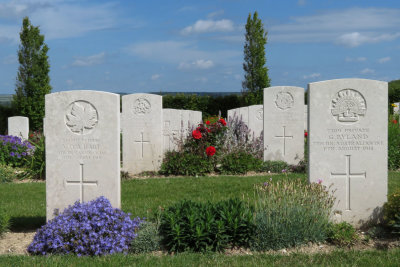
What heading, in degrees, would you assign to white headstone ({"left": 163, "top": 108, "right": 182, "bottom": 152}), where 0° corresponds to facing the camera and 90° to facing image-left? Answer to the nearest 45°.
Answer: approximately 0°

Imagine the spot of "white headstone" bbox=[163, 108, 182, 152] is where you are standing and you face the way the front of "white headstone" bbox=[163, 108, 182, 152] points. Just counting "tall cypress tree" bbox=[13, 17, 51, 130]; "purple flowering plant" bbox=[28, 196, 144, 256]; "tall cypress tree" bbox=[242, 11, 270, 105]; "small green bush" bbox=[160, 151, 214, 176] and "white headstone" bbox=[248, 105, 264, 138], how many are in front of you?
2

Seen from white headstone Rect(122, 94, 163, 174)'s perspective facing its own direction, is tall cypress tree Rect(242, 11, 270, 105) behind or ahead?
behind

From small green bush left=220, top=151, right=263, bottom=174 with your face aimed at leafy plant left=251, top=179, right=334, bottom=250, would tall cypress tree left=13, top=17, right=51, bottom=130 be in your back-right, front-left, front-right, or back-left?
back-right

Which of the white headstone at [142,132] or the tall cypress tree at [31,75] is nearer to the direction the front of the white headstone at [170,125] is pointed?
the white headstone

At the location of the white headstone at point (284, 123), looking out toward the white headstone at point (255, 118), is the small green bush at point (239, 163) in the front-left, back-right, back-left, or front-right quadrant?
back-left

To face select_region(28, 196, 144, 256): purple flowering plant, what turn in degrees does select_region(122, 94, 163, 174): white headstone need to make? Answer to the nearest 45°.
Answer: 0° — it already faces it
